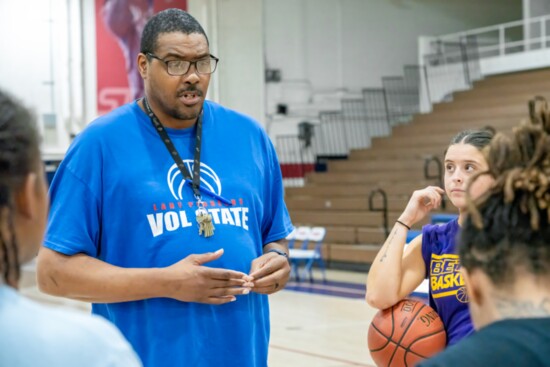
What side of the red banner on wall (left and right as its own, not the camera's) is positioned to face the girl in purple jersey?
front

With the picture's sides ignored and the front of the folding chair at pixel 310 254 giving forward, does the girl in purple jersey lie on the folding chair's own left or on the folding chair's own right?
on the folding chair's own left

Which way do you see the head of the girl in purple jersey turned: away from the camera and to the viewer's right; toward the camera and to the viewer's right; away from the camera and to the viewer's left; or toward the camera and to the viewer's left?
toward the camera and to the viewer's left

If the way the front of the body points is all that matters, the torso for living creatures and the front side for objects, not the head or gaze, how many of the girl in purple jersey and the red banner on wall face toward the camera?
2

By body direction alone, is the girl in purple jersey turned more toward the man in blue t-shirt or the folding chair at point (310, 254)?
the man in blue t-shirt

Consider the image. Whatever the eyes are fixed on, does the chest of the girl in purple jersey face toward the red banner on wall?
no

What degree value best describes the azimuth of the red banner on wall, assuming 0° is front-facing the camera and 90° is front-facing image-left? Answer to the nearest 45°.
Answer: approximately 0°

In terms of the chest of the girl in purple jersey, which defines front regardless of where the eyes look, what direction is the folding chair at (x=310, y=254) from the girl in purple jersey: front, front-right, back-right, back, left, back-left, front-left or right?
back

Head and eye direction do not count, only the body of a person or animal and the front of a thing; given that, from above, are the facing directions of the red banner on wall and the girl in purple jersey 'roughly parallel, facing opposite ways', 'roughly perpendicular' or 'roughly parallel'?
roughly parallel

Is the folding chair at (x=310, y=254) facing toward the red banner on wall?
no

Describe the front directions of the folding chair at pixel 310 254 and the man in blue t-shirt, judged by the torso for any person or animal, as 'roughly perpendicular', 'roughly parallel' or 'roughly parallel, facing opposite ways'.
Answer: roughly perpendicular

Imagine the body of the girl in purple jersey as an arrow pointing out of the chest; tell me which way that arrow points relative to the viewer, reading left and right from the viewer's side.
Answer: facing the viewer

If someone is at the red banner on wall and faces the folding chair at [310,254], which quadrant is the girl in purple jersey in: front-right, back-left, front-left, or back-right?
front-right

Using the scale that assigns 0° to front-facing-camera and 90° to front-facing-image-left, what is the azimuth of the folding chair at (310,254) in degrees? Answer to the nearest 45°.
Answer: approximately 45°

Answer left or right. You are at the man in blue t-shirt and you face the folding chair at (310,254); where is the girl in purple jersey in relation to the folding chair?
right

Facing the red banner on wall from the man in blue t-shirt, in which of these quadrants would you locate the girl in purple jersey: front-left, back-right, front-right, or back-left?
front-right

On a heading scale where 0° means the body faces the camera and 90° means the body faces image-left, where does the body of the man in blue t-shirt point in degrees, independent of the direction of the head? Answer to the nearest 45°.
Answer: approximately 315°
